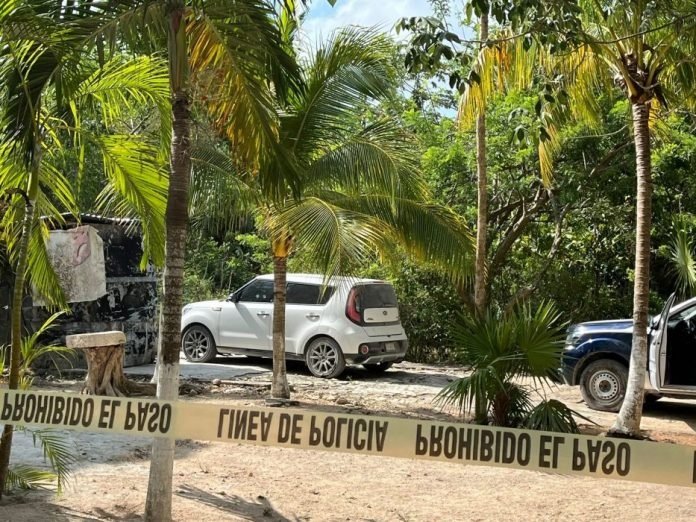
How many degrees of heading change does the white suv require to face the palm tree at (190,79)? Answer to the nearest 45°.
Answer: approximately 135° to its left

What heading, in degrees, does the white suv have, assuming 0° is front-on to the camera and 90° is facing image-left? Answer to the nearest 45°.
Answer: approximately 135°

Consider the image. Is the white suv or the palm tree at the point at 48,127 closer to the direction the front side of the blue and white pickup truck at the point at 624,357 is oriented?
the white suv

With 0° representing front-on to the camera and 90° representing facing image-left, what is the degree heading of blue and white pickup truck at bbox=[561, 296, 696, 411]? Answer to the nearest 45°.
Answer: approximately 90°

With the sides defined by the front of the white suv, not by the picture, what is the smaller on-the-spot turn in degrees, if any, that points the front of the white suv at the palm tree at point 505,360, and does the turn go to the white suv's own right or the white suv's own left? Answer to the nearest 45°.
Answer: approximately 135° to the white suv's own left

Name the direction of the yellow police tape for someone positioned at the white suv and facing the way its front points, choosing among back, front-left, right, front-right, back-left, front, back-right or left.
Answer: back-left

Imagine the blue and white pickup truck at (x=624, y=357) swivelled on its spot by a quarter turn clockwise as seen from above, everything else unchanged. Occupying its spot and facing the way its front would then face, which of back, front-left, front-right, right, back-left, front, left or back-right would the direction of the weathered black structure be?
left

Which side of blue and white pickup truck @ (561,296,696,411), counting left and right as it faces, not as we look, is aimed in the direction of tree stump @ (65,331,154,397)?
front

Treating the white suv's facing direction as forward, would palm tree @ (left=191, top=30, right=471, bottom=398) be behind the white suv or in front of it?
behind

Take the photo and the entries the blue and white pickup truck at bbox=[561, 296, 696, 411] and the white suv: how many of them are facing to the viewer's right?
0
